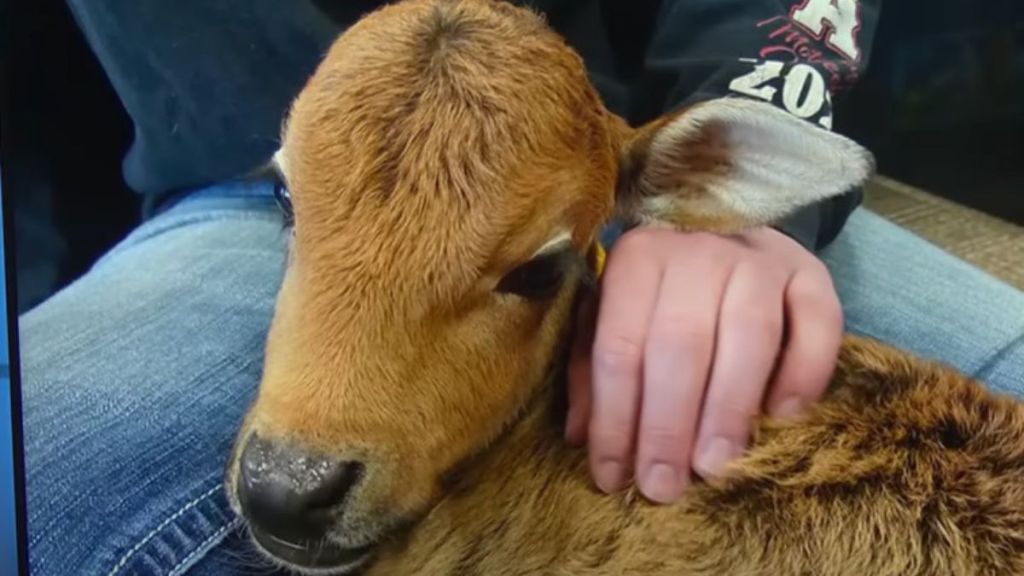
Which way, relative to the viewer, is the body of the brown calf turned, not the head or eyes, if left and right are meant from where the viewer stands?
facing the viewer and to the left of the viewer
